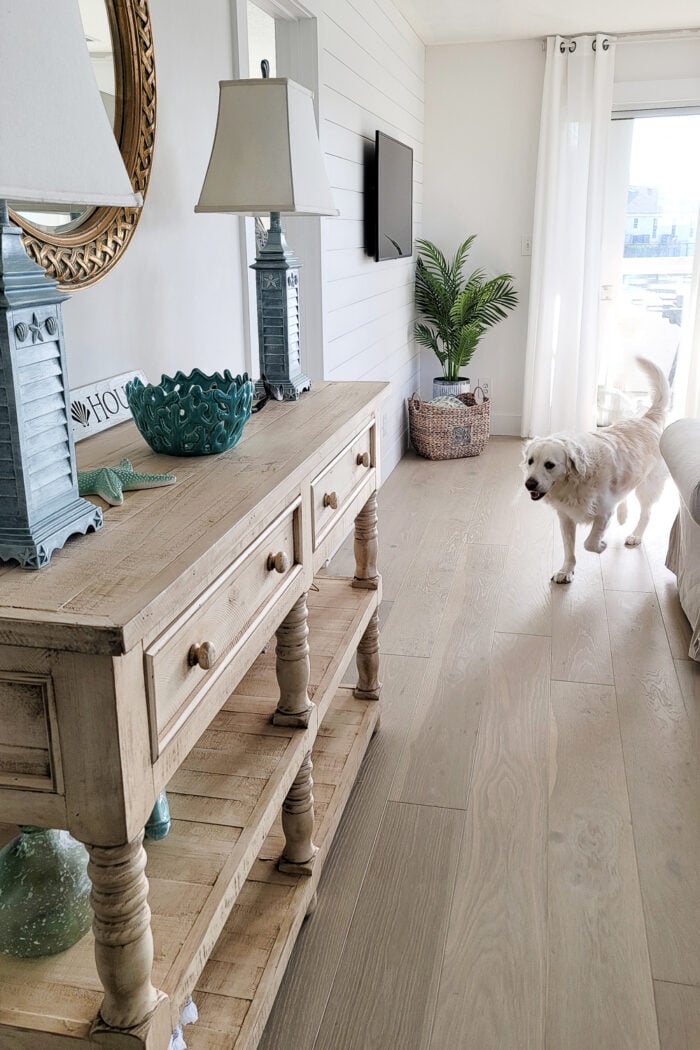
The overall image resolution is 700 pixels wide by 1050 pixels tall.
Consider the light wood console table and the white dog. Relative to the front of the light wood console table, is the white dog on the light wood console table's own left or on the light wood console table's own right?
on the light wood console table's own left

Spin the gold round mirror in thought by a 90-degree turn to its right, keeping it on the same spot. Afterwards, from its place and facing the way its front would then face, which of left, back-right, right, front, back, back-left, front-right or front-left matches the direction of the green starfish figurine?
front-left

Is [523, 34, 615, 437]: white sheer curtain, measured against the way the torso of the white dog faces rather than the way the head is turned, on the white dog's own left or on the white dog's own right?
on the white dog's own right

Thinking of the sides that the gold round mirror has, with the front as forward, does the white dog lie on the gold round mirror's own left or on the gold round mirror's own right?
on the gold round mirror's own left

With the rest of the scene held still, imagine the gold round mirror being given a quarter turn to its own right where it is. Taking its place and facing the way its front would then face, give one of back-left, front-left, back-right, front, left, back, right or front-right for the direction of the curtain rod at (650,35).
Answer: back

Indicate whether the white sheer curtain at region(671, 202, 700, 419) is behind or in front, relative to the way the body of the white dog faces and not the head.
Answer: behind

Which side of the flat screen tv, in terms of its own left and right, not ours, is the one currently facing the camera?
right

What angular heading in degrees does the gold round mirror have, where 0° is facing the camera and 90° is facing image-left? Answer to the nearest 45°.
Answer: approximately 315°

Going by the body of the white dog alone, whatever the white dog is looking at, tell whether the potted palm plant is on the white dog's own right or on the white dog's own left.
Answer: on the white dog's own right

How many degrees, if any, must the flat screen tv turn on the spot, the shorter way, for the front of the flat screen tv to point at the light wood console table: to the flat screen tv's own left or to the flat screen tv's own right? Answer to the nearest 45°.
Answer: approximately 90° to the flat screen tv's own right

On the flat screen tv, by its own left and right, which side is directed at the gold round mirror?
right

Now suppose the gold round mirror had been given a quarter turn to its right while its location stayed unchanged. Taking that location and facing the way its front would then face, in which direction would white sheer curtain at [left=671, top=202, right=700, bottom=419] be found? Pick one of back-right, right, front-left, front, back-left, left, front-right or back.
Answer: back

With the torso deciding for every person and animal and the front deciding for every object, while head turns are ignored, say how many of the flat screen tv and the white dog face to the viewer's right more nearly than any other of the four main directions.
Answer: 1
